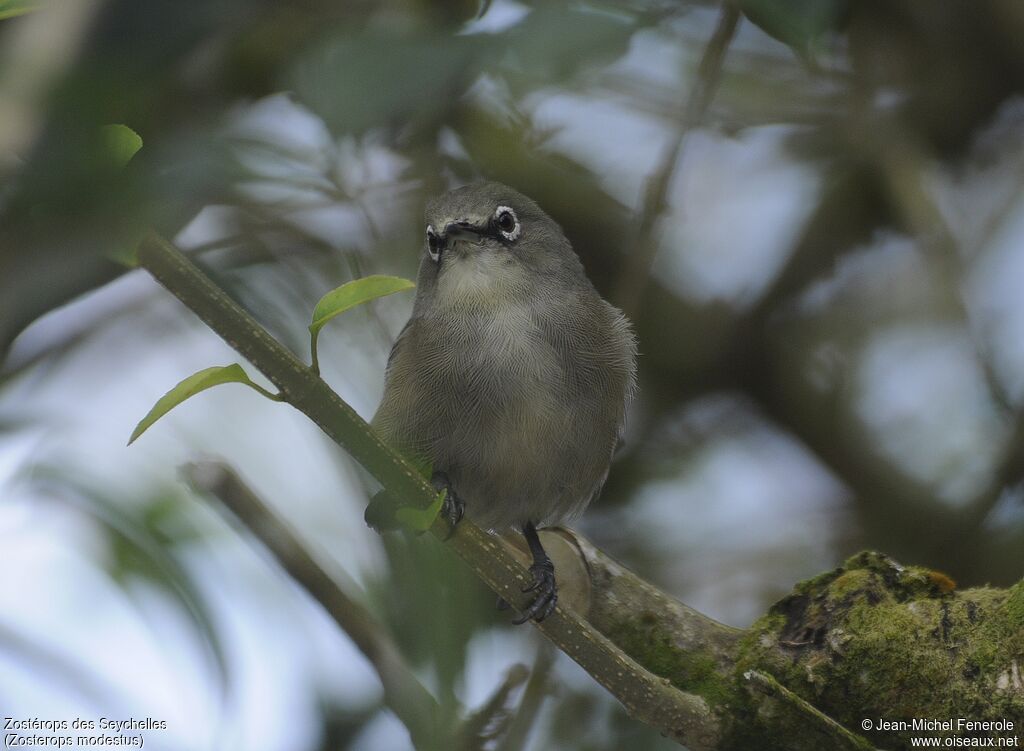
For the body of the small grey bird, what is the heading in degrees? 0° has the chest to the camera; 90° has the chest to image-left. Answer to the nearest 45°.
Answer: approximately 0°

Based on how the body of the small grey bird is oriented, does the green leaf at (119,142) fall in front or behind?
in front

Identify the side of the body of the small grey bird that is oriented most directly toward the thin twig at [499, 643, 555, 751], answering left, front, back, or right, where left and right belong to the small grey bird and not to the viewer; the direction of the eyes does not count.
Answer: back
